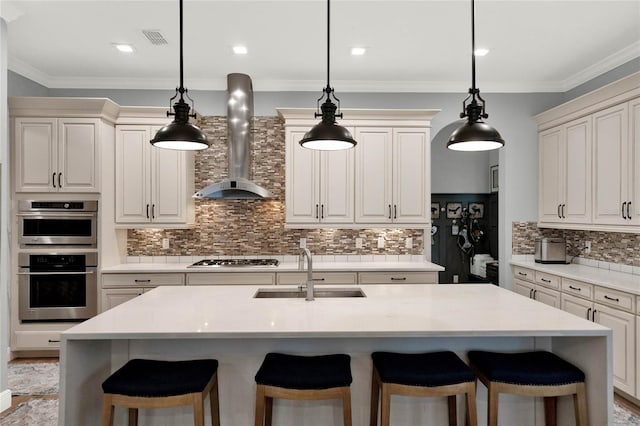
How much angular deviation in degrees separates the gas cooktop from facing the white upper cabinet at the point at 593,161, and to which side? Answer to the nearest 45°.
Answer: approximately 90° to its left

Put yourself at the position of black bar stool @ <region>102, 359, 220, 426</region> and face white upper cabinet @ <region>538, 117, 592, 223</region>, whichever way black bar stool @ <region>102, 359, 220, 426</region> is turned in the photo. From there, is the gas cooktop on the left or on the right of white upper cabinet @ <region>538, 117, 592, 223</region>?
left

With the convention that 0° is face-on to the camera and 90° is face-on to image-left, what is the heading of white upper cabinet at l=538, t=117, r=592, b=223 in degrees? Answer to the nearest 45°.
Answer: approximately 45°

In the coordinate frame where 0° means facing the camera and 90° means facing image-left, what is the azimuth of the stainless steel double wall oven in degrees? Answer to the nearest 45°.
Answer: approximately 0°

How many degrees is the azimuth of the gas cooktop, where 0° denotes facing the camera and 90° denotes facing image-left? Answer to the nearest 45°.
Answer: approximately 0°

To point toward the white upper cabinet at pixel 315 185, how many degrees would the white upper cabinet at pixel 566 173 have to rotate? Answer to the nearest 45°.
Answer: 0° — it already faces it
